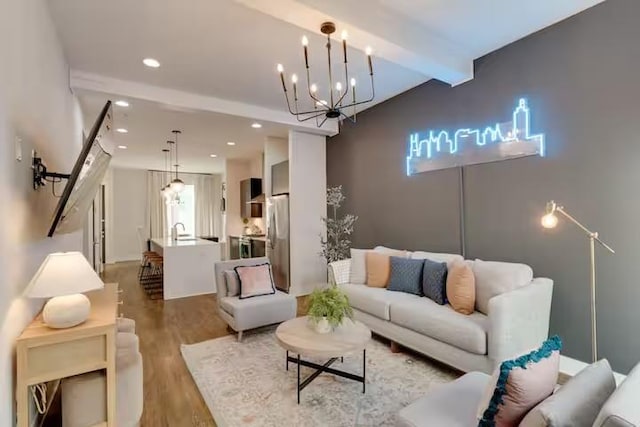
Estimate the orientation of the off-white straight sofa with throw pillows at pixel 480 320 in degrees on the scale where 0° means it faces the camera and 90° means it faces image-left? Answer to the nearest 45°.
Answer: approximately 45°

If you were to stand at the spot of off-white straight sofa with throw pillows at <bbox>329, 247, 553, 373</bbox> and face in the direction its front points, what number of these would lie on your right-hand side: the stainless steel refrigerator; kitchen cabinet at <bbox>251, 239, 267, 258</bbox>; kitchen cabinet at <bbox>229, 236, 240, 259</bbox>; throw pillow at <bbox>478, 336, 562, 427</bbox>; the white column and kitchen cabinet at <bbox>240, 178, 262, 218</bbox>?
5

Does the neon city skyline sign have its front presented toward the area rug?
yes

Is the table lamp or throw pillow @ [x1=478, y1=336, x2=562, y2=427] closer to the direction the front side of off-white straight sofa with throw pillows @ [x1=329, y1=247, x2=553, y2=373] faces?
the table lamp

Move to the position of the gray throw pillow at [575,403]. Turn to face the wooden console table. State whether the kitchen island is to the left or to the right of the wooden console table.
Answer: right

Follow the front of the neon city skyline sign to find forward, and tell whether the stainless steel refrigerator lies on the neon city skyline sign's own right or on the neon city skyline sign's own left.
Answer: on the neon city skyline sign's own right

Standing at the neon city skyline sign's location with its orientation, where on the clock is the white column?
The white column is roughly at 2 o'clock from the neon city skyline sign.

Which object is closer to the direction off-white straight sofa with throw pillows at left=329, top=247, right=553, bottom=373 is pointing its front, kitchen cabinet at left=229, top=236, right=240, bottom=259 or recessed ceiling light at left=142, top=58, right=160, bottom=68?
the recessed ceiling light

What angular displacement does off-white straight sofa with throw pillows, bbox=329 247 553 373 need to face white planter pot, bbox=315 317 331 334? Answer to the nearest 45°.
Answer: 0° — it already faces it

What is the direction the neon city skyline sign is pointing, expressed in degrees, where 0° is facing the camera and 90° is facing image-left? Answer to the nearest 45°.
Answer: approximately 45°
